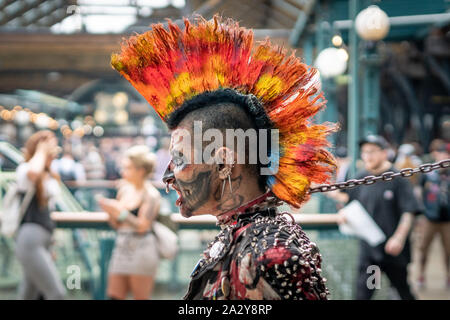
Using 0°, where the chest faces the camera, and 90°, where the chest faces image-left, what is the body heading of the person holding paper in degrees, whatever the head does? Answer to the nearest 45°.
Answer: approximately 45°

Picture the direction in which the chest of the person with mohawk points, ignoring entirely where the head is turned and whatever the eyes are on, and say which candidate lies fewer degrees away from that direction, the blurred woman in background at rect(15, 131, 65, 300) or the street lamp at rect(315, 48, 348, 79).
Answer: the blurred woman in background

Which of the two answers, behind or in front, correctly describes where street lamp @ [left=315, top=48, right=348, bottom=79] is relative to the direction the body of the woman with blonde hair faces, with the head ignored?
behind

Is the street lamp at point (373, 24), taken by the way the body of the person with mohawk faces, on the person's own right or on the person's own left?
on the person's own right

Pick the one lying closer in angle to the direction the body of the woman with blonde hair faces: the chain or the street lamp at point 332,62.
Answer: the chain

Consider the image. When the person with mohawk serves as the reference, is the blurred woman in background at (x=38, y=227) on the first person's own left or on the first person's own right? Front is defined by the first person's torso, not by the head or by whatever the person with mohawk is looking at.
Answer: on the first person's own right

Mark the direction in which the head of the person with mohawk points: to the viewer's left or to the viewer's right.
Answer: to the viewer's left

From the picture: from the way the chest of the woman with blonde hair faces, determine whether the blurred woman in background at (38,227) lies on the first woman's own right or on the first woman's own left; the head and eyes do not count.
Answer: on the first woman's own right

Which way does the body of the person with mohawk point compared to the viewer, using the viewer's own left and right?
facing to the left of the viewer

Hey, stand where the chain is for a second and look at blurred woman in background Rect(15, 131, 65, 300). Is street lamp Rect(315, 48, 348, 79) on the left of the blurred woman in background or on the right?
right
